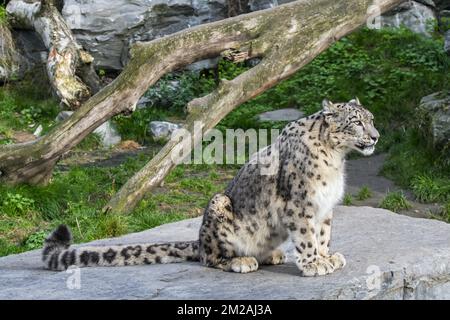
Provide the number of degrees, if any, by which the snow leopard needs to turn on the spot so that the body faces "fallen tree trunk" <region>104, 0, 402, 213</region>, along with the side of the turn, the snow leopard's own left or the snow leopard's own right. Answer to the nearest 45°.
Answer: approximately 90° to the snow leopard's own left

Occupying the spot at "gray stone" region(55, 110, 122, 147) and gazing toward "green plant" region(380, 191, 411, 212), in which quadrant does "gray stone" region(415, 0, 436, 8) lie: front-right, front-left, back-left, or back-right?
front-left

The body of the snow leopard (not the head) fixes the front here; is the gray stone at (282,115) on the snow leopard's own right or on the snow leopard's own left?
on the snow leopard's own left

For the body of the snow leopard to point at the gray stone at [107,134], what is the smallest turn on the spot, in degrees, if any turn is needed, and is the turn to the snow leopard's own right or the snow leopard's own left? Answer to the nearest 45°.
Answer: approximately 90° to the snow leopard's own left

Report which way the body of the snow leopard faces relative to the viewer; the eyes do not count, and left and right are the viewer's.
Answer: facing to the right of the viewer

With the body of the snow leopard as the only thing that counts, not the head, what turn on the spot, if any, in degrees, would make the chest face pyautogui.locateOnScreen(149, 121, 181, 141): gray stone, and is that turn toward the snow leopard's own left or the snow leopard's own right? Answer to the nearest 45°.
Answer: approximately 90° to the snow leopard's own left

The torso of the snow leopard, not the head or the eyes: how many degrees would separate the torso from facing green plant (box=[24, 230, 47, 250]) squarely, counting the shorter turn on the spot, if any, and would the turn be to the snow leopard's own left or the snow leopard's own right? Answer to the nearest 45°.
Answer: approximately 135° to the snow leopard's own left

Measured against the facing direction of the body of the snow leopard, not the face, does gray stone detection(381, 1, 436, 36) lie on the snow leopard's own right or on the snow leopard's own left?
on the snow leopard's own left

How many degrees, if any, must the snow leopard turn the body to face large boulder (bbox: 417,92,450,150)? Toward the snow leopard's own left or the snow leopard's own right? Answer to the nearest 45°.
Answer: approximately 45° to the snow leopard's own left

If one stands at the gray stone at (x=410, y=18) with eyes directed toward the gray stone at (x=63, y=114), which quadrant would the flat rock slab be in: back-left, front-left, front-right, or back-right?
front-left

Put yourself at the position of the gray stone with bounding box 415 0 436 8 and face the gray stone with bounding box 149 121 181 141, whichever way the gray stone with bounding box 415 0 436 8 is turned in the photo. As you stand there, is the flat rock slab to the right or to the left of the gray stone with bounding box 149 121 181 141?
left
